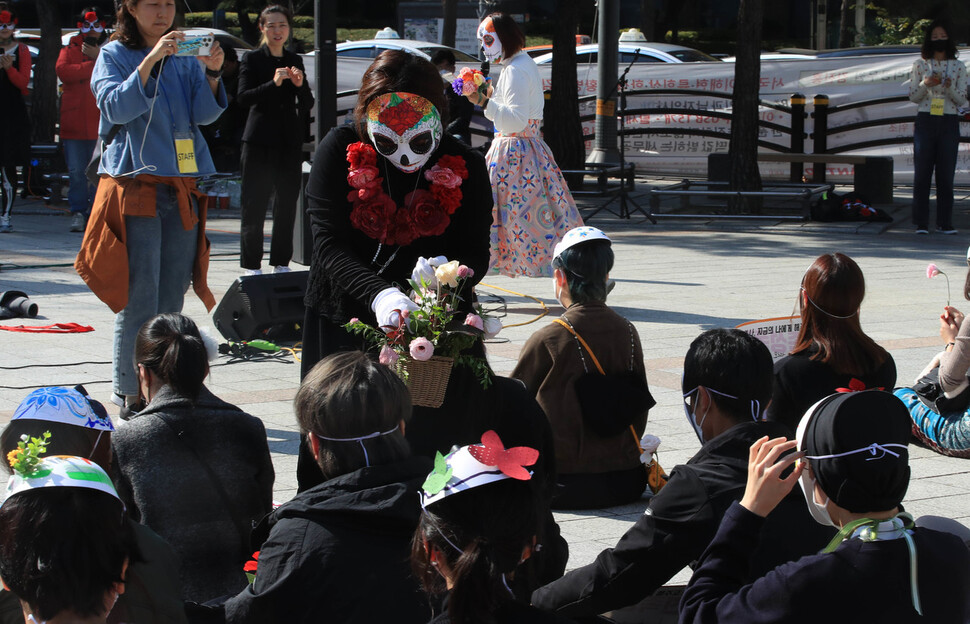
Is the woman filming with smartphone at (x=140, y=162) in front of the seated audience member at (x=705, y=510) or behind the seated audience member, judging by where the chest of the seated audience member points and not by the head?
in front

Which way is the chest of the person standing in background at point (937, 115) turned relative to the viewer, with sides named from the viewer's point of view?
facing the viewer

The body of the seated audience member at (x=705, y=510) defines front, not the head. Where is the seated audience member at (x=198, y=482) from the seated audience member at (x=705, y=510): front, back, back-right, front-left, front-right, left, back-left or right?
front-left

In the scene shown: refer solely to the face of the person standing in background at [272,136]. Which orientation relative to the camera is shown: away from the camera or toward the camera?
toward the camera

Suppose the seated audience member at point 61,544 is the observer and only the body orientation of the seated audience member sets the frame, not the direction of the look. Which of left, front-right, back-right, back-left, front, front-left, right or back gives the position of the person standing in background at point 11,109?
front

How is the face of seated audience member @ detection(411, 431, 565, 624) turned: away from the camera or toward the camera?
away from the camera

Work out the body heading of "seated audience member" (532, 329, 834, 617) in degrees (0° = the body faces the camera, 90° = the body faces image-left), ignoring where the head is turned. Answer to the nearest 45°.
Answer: approximately 135°

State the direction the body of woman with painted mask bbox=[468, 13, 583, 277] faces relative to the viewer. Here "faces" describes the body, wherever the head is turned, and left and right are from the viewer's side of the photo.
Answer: facing to the left of the viewer

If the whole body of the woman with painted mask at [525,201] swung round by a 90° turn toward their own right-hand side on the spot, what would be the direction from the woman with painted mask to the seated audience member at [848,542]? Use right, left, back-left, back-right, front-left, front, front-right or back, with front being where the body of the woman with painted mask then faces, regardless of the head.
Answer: back

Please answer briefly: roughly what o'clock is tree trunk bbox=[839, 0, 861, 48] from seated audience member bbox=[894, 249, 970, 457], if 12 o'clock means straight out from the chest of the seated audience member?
The tree trunk is roughly at 3 o'clock from the seated audience member.

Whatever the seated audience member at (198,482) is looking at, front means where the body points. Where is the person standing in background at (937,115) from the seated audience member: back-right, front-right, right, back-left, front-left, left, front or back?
front-right

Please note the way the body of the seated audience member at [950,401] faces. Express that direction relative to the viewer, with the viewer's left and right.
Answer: facing to the left of the viewer

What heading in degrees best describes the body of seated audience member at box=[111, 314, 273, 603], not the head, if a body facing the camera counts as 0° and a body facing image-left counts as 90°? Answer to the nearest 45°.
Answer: approximately 180°
